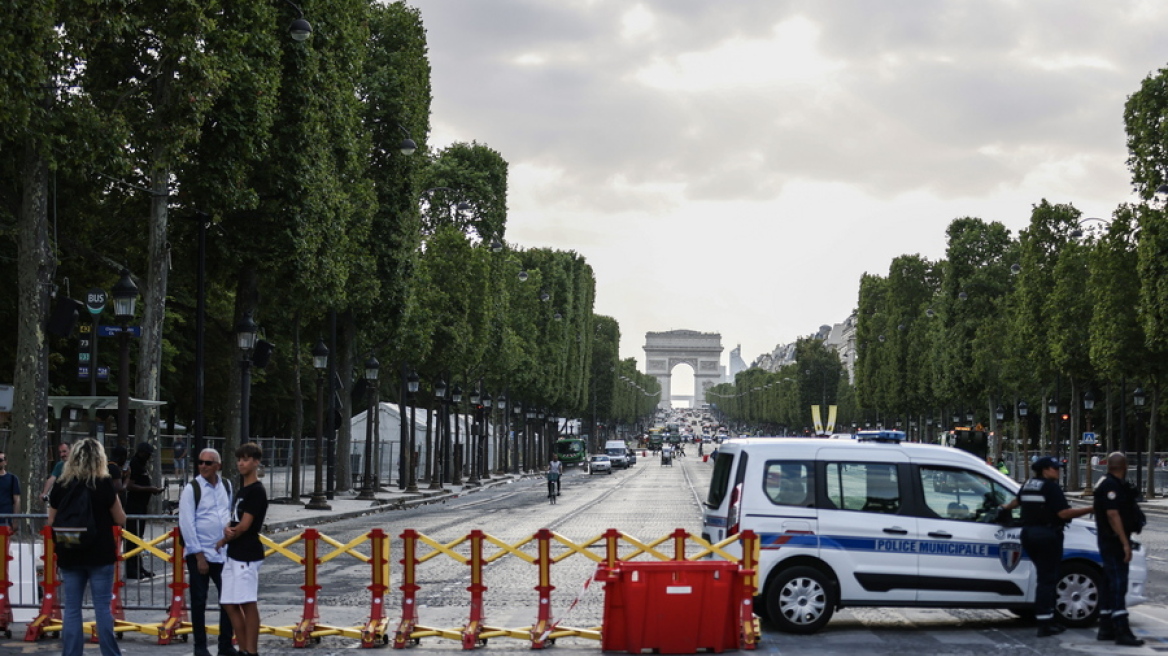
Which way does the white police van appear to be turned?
to the viewer's right

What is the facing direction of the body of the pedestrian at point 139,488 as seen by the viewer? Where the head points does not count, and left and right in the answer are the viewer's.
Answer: facing to the right of the viewer

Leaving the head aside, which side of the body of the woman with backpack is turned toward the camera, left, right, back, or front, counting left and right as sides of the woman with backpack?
back

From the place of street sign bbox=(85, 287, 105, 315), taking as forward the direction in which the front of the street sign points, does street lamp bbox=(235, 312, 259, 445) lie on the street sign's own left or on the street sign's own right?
on the street sign's own left

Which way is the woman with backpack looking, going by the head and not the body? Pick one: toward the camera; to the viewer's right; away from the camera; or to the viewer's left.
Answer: away from the camera

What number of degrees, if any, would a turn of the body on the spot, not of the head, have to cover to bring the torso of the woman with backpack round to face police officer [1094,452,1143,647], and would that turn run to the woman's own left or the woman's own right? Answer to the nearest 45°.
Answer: approximately 90° to the woman's own right
